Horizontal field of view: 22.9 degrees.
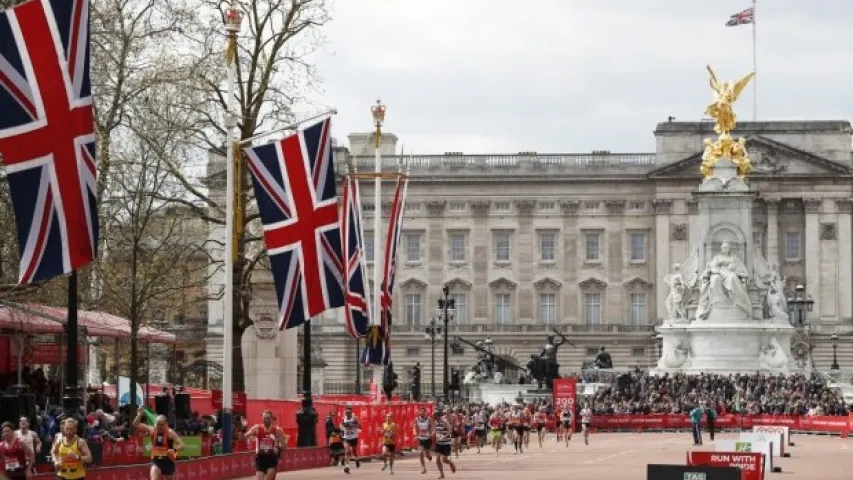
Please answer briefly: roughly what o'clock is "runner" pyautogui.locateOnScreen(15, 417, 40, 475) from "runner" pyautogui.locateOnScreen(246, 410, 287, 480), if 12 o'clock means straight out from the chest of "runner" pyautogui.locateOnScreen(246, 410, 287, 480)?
"runner" pyautogui.locateOnScreen(15, 417, 40, 475) is roughly at 2 o'clock from "runner" pyautogui.locateOnScreen(246, 410, 287, 480).

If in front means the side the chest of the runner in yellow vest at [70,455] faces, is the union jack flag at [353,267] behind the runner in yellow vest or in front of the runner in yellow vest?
behind

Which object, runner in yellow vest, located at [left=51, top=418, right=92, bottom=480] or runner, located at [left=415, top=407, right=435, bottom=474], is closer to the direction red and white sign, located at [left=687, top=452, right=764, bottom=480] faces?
the runner in yellow vest

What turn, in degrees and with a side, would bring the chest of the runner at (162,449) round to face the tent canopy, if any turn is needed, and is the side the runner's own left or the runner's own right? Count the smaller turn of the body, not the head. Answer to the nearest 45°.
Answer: approximately 180°

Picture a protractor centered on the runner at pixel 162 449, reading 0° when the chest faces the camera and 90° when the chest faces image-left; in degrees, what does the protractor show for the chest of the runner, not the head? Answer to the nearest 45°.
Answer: approximately 0°

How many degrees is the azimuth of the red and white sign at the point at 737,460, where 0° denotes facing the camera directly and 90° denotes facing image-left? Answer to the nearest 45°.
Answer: approximately 0°

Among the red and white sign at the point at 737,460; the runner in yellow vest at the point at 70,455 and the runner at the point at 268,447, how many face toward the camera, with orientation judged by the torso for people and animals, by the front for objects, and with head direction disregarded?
3

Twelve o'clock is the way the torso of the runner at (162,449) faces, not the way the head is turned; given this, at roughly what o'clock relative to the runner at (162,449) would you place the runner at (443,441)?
the runner at (443,441) is roughly at 7 o'clock from the runner at (162,449).

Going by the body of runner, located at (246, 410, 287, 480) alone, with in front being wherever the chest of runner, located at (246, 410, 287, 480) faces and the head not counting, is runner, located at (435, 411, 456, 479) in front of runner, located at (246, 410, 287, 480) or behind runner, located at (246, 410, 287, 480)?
behind

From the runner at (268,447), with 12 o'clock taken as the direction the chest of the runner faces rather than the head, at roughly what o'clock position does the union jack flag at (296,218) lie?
The union jack flag is roughly at 6 o'clock from the runner.

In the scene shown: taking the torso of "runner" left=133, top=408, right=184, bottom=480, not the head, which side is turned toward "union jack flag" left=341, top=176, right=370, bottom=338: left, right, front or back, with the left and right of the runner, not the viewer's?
back
